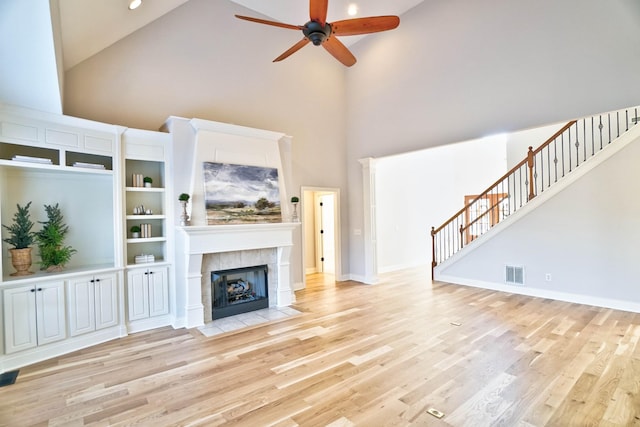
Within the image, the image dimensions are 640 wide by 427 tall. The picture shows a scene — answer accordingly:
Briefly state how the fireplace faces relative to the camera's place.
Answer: facing the viewer and to the right of the viewer

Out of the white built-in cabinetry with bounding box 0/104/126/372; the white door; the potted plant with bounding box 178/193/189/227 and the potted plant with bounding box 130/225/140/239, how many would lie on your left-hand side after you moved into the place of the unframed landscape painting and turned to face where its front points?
1

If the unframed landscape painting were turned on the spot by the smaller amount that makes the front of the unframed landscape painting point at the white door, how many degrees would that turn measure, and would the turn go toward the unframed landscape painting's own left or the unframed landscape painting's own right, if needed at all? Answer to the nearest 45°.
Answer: approximately 90° to the unframed landscape painting's own left

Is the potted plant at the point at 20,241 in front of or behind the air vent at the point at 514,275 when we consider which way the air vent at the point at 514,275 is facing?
in front

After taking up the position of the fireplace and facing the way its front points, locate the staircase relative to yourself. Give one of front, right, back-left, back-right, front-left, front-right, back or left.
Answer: front-left

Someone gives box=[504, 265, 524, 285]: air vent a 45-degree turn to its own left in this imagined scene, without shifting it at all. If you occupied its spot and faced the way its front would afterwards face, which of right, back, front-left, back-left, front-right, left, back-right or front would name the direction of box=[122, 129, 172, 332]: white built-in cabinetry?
right

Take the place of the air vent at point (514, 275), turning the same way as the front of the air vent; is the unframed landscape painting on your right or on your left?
on your right

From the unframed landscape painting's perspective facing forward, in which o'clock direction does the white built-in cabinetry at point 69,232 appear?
The white built-in cabinetry is roughly at 4 o'clock from the unframed landscape painting.

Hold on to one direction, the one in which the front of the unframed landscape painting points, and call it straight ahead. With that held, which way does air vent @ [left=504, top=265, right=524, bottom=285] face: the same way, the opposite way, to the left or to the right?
to the right

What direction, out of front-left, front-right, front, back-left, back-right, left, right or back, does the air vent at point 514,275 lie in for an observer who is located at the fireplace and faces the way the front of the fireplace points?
front-left

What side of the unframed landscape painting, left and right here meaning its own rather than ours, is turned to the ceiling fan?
front

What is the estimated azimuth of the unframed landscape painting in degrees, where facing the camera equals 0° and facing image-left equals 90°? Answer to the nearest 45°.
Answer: approximately 315°

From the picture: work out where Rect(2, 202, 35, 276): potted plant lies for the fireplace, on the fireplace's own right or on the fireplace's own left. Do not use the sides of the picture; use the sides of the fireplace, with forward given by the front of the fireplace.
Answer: on the fireplace's own right

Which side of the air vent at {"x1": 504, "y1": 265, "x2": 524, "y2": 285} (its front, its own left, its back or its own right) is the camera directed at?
front
